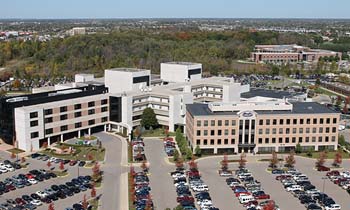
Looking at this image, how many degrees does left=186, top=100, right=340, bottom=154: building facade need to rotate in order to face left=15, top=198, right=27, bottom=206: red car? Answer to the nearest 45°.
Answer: approximately 45° to its right

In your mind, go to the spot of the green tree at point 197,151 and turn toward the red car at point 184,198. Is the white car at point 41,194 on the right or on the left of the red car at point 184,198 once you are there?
right

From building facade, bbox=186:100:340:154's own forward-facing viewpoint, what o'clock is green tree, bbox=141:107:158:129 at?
The green tree is roughly at 4 o'clock from the building facade.

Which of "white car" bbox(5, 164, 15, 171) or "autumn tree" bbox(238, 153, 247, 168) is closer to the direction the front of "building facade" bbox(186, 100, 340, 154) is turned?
the autumn tree

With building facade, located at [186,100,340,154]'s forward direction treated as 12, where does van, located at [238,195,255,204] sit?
The van is roughly at 12 o'clock from the building facade.

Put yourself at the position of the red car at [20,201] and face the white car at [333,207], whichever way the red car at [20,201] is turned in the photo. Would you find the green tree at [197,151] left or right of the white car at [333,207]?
left

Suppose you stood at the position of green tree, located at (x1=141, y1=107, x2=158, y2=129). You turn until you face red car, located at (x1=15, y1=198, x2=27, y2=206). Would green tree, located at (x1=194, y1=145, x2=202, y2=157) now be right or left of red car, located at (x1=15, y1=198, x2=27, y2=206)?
left

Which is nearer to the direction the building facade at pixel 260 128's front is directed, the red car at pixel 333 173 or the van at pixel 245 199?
the van

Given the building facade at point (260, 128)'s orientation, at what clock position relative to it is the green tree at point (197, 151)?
The green tree is roughly at 2 o'clock from the building facade.

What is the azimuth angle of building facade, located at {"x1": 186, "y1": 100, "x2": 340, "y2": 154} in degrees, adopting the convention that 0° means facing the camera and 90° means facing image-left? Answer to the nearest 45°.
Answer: approximately 0°

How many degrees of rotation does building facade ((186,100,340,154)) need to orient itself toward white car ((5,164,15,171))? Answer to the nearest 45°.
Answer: approximately 45° to its right

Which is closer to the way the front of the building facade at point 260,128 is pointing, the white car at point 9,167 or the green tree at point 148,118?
the white car
